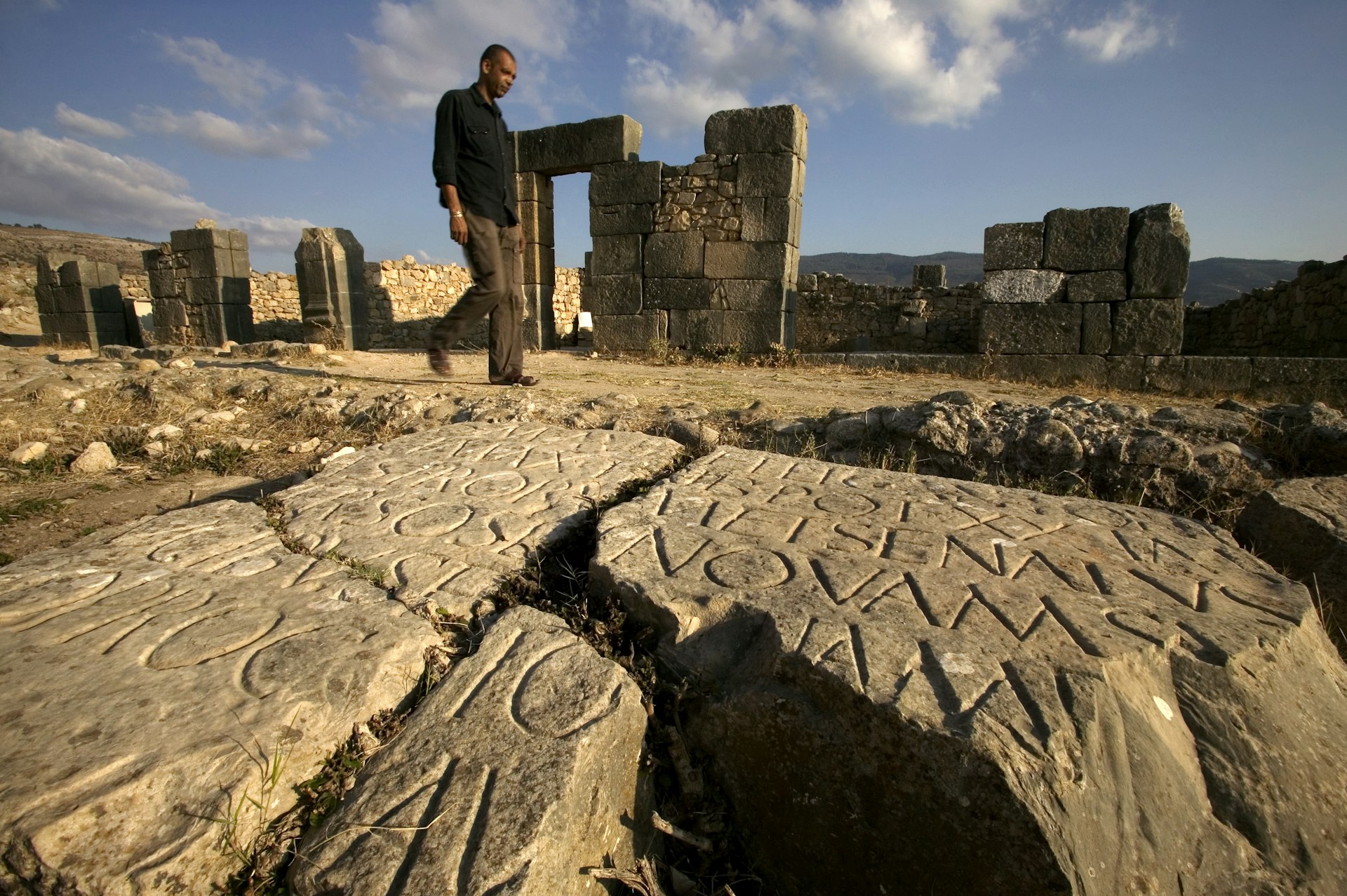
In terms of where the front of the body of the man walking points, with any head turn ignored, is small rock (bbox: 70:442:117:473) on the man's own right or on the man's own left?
on the man's own right

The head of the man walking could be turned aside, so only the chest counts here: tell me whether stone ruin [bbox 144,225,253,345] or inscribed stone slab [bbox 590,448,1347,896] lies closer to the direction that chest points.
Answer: the inscribed stone slab

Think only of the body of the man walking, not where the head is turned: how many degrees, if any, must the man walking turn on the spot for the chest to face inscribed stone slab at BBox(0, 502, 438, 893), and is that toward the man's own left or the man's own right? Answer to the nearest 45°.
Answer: approximately 45° to the man's own right

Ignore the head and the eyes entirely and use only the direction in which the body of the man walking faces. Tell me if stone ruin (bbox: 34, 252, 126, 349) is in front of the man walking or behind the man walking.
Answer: behind

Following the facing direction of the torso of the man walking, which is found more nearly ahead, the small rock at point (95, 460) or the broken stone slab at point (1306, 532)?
the broken stone slab

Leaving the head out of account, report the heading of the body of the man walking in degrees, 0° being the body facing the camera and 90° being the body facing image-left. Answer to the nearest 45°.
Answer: approximately 315°

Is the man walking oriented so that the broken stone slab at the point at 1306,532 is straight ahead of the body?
yes

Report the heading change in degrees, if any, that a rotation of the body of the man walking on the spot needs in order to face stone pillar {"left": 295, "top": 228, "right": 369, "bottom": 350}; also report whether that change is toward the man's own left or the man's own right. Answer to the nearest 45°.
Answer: approximately 135° to the man's own left

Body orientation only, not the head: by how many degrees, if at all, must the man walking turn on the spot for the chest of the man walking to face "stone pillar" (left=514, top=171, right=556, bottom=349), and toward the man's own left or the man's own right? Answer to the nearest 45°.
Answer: approximately 135° to the man's own left
